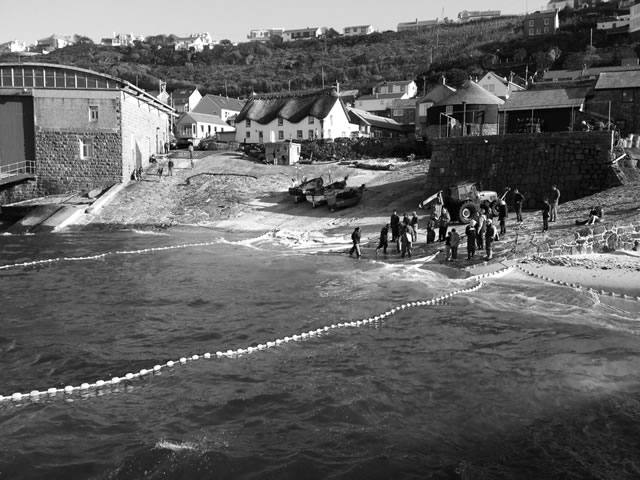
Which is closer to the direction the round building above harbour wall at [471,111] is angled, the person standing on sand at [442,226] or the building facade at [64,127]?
the person standing on sand

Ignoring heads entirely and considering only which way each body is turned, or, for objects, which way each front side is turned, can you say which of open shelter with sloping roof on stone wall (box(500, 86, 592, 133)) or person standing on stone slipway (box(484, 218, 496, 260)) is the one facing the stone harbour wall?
the open shelter with sloping roof on stone wall

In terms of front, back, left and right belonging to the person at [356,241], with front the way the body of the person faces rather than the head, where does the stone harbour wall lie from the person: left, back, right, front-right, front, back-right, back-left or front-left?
front-left

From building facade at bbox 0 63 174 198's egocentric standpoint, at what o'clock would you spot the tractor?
The tractor is roughly at 11 o'clock from the building facade.

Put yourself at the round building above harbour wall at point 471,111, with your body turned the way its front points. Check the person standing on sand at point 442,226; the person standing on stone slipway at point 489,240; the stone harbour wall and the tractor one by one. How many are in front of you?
4

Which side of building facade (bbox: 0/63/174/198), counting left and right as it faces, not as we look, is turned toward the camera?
front

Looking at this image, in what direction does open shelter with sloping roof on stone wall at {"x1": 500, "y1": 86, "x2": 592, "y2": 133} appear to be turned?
toward the camera
